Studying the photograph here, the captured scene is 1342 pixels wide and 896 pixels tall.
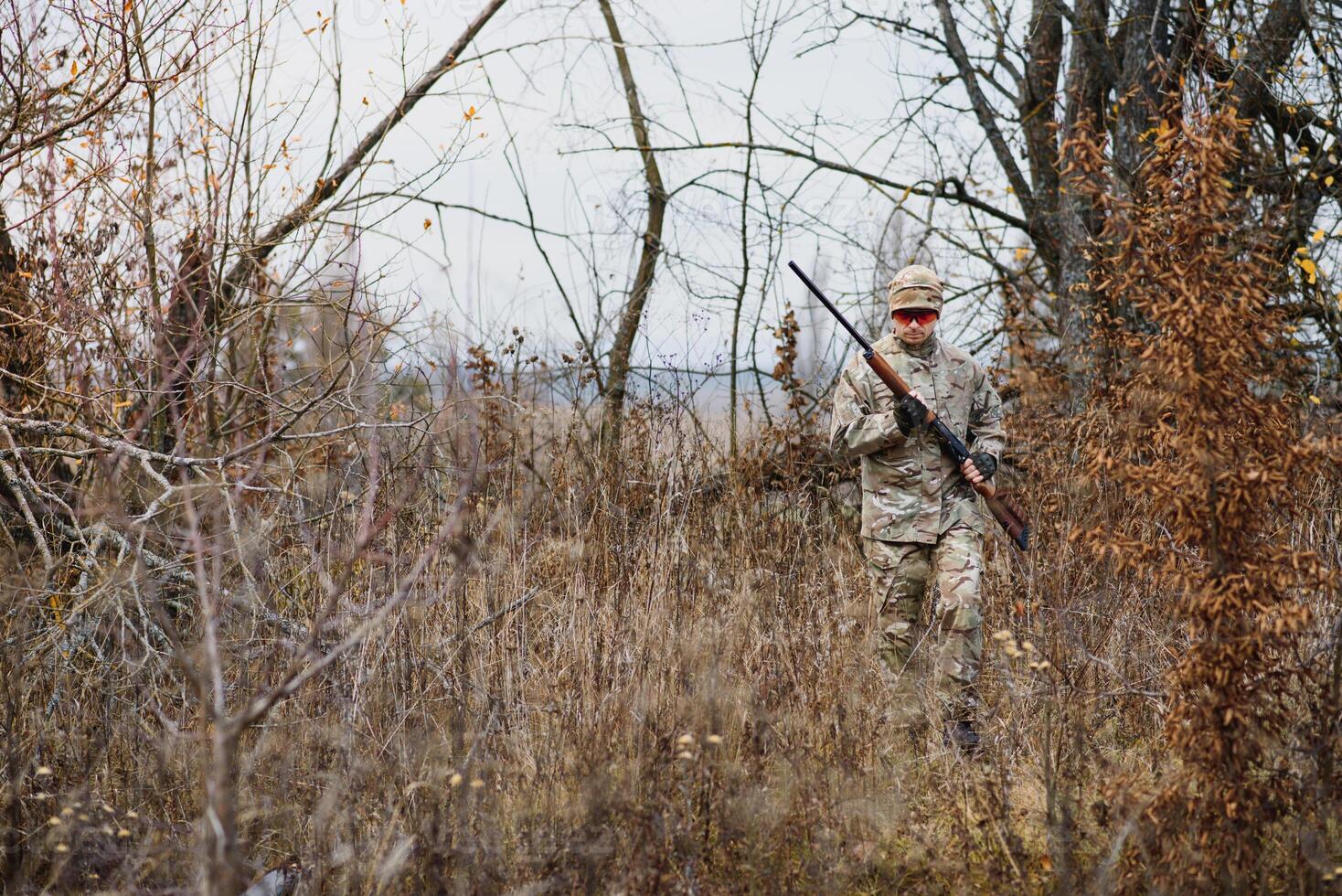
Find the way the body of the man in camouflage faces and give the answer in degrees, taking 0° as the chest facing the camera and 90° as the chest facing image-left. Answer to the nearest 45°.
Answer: approximately 0°

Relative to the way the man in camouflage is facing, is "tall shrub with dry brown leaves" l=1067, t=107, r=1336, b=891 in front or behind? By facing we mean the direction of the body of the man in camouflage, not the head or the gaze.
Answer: in front
